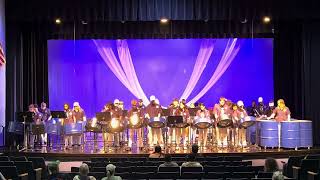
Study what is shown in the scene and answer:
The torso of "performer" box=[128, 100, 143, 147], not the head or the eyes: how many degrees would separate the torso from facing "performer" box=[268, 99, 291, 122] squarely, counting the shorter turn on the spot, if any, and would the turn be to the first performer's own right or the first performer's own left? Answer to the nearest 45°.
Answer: approximately 90° to the first performer's own left

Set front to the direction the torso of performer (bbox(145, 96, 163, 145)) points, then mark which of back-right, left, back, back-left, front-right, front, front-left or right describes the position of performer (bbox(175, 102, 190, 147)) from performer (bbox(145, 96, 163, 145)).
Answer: left

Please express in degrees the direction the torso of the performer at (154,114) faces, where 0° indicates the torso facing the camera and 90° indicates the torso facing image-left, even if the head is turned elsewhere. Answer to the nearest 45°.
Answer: approximately 0°
